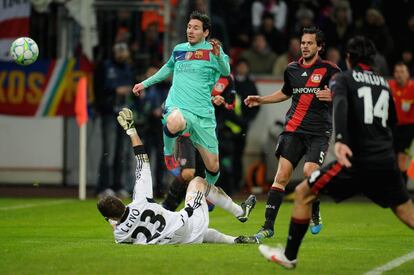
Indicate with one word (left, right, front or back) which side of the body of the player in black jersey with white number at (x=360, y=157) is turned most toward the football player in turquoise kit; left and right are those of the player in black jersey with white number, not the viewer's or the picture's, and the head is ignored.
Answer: front

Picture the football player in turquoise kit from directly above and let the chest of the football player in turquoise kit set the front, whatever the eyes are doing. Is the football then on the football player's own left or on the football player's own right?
on the football player's own right

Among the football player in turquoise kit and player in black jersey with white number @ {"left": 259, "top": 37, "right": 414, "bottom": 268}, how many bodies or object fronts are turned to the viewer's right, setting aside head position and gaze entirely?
0

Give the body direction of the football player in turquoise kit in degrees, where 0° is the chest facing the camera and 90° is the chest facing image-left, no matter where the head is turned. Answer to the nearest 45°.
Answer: approximately 45°

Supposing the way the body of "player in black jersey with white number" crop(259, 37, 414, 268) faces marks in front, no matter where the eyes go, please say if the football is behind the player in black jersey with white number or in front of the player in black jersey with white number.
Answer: in front

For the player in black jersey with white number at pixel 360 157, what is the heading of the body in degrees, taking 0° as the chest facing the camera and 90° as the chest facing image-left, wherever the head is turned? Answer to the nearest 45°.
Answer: approximately 135°

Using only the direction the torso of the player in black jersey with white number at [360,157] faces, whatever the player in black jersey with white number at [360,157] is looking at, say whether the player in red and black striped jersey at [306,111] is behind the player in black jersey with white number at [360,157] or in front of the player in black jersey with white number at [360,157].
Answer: in front
